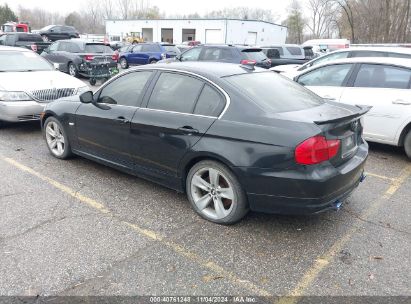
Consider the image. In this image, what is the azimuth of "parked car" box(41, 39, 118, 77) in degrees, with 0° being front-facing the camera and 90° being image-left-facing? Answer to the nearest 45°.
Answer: approximately 135°

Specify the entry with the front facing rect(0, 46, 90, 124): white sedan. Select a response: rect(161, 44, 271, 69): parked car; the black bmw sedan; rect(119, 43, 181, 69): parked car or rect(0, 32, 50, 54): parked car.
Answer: the black bmw sedan

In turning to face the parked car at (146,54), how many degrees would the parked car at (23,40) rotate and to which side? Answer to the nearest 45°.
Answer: approximately 135° to its right

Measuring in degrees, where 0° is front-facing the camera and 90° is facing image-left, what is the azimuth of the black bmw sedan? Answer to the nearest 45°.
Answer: approximately 135°

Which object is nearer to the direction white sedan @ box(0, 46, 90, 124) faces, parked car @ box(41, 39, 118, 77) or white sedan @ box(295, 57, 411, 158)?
the white sedan

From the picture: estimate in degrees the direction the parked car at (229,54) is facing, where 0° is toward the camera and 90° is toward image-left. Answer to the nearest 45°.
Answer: approximately 135°

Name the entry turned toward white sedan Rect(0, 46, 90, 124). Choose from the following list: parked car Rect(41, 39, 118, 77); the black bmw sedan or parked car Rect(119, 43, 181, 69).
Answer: the black bmw sedan

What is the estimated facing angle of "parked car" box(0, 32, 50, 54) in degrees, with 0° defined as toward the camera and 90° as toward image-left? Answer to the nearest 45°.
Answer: approximately 135°

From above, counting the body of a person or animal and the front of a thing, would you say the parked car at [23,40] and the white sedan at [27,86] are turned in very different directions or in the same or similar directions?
very different directions

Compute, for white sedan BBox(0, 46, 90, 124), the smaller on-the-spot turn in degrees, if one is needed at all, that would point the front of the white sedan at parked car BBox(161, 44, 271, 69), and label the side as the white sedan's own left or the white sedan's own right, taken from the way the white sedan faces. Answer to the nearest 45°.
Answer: approximately 90° to the white sedan's own left
